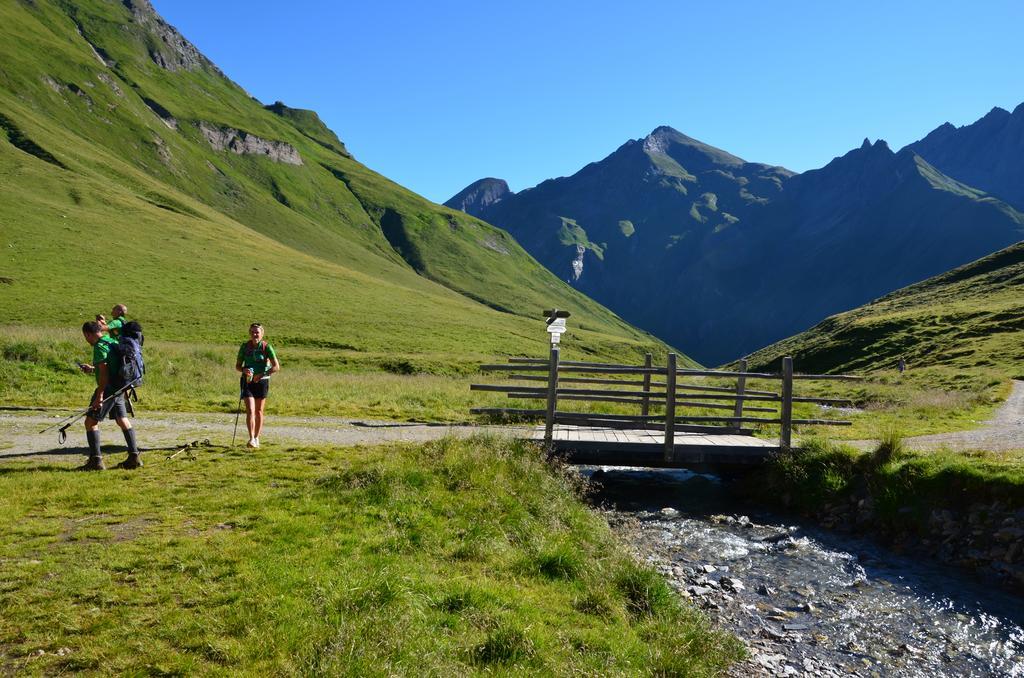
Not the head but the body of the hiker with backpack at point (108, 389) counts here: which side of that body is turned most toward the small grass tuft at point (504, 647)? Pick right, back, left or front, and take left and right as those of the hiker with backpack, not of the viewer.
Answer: left

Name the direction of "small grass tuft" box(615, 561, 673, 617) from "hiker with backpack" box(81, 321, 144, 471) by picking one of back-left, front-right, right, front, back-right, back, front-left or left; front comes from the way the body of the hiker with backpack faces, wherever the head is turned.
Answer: back-left

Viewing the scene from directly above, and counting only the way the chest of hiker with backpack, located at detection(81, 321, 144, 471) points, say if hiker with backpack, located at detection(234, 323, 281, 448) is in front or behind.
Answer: behind

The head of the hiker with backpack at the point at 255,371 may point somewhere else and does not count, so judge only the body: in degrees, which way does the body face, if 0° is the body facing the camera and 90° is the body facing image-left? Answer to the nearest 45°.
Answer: approximately 0°

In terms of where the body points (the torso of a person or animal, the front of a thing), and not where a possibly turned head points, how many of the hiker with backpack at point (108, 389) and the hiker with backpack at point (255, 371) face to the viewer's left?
1

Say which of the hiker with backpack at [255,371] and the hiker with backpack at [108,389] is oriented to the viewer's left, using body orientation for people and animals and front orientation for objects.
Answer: the hiker with backpack at [108,389]

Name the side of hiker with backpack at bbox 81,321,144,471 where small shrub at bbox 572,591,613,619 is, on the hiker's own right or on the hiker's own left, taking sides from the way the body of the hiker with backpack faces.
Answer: on the hiker's own left

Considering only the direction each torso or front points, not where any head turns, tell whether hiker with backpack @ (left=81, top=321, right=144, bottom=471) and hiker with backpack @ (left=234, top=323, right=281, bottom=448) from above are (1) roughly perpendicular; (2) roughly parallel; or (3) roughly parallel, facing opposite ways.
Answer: roughly perpendicular

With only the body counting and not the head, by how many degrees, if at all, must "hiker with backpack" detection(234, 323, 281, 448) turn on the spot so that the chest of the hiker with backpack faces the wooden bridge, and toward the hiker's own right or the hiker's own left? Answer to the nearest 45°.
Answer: approximately 90° to the hiker's own left

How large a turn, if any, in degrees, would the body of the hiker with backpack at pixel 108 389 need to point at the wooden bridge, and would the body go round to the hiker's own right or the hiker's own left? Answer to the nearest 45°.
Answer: approximately 180°

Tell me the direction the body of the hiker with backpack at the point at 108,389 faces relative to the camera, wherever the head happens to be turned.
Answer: to the viewer's left

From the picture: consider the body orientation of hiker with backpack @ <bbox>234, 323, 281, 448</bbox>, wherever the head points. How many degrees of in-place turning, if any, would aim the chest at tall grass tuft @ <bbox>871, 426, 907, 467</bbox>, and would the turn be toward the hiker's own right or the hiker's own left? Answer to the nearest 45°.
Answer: approximately 45° to the hiker's own left
